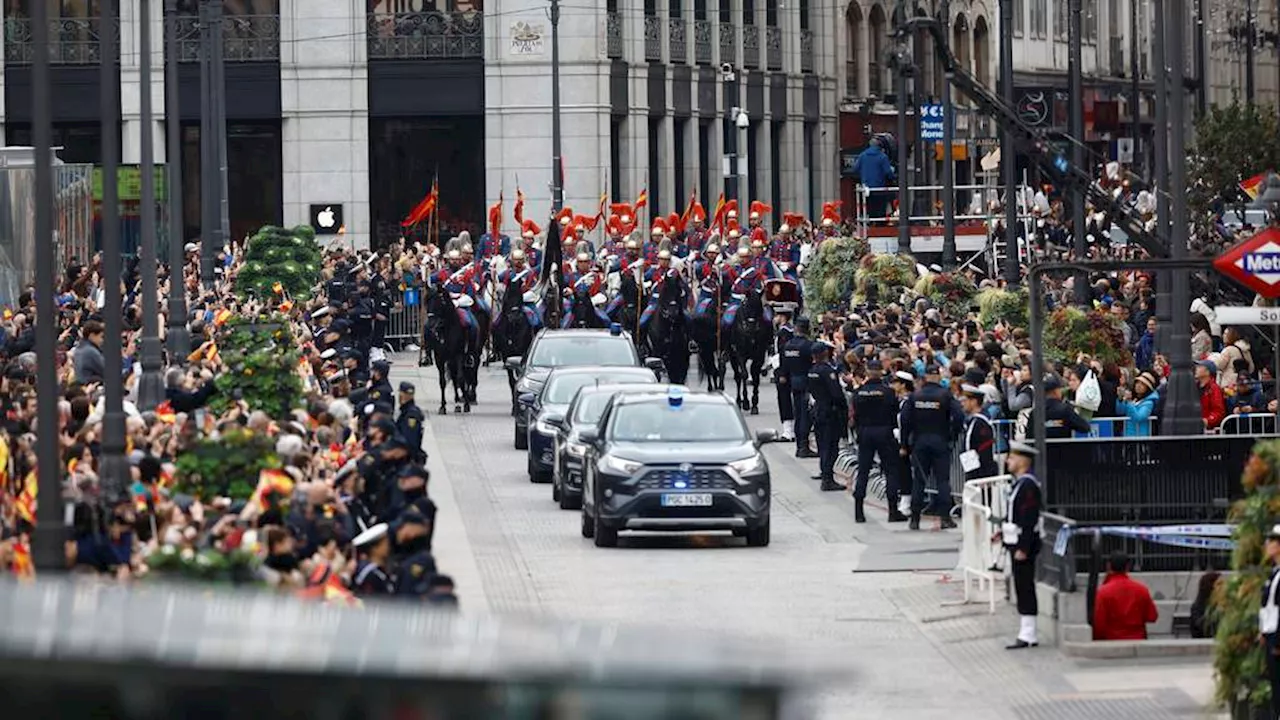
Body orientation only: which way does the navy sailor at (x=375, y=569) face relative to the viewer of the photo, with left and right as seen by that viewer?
facing to the right of the viewer

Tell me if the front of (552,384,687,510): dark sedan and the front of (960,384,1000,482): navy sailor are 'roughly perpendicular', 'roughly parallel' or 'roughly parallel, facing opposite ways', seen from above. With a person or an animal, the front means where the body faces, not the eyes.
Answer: roughly perpendicular

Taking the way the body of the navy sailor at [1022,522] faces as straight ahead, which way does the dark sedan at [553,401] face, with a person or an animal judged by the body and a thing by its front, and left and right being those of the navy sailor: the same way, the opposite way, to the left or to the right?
to the left

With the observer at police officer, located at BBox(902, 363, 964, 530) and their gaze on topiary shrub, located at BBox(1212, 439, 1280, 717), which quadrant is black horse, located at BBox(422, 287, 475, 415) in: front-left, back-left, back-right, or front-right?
back-right

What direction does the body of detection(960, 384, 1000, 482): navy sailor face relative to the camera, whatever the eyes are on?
to the viewer's left

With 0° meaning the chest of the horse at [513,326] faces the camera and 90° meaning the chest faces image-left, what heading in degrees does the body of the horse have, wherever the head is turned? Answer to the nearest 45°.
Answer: approximately 0°

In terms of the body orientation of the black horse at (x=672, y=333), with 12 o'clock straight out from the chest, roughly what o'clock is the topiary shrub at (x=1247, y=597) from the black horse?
The topiary shrub is roughly at 12 o'clock from the black horse.

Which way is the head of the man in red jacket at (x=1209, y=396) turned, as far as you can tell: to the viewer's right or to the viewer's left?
to the viewer's left

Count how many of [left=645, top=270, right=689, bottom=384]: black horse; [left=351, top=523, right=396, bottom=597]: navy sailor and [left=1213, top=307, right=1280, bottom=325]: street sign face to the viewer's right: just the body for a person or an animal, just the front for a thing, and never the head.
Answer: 1

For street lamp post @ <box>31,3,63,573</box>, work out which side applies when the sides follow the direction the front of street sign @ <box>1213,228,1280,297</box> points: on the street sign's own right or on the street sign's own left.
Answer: on the street sign's own right
